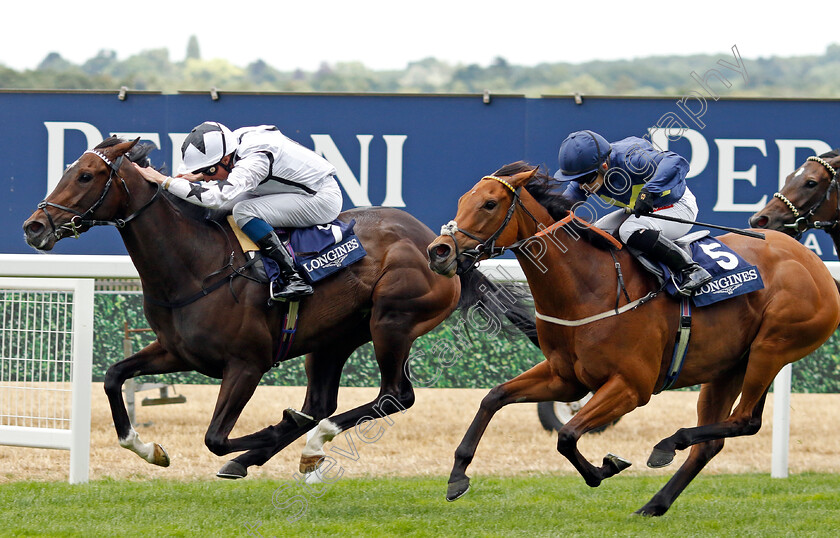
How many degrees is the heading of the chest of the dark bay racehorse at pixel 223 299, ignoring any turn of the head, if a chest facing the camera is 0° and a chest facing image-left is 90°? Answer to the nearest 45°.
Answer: approximately 90°

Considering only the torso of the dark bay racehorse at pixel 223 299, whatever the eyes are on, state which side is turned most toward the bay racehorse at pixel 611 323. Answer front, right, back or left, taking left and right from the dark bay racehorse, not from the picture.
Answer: back

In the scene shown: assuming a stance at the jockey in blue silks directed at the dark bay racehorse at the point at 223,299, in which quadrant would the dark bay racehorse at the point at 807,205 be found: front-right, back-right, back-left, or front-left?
back-right

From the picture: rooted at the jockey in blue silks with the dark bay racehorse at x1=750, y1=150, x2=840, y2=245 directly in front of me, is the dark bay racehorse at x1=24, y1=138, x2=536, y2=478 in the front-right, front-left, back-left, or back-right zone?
back-left

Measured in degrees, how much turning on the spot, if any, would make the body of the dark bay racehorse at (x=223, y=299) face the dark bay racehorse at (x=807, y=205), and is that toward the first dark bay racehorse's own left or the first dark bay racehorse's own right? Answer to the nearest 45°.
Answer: approximately 180°

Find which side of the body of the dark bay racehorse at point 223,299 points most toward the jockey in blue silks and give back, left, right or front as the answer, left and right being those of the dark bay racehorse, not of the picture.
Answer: back
